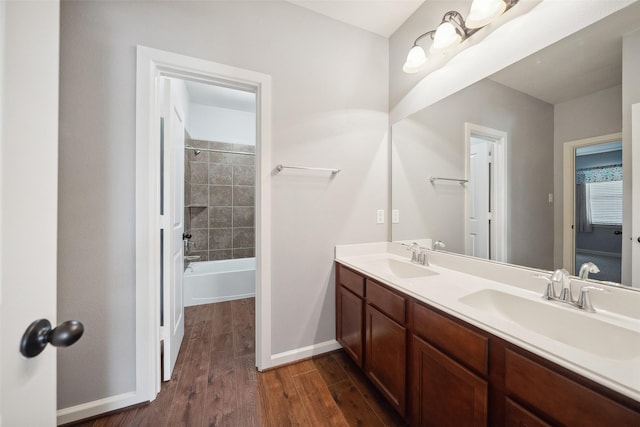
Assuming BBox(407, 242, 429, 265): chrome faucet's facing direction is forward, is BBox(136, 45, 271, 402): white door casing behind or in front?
in front

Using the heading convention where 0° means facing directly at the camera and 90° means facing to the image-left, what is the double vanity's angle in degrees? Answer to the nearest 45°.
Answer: approximately 45°

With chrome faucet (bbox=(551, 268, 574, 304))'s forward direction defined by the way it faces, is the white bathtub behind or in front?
in front

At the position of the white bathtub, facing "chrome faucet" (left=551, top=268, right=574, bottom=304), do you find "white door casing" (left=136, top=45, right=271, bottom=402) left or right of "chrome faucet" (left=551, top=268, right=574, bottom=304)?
right

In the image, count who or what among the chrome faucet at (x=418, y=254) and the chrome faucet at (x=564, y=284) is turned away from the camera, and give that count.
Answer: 0

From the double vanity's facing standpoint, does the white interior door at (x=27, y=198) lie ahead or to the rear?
ahead

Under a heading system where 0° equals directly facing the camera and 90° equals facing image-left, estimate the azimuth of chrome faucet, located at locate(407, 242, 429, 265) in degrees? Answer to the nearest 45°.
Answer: approximately 45°

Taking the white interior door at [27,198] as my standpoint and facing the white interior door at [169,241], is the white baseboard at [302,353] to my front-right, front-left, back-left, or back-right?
front-right

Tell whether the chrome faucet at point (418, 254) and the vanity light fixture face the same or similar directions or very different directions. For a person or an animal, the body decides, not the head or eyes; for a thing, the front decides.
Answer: same or similar directions

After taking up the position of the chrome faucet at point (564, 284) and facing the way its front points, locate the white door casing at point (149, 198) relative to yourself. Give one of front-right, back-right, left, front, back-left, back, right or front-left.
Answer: front

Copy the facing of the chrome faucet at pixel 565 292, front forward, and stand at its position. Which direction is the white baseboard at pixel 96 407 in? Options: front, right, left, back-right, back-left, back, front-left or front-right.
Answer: front

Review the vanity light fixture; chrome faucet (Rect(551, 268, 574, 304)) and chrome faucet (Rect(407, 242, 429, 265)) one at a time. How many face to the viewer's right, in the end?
0

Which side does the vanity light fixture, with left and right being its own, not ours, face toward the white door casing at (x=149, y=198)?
front

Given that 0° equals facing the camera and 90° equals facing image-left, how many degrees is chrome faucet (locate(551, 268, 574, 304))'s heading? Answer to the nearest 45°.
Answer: approximately 45°

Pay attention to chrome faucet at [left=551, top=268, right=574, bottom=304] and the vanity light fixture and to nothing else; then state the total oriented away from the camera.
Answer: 0

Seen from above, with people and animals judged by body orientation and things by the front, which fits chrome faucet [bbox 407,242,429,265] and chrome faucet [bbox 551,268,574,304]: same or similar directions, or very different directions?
same or similar directions
